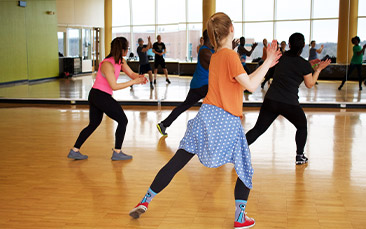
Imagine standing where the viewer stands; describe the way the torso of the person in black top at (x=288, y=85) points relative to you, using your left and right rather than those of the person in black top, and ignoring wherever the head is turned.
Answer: facing away from the viewer and to the right of the viewer

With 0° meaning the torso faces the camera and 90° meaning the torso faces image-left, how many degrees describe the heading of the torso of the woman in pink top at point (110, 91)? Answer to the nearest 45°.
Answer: approximately 270°

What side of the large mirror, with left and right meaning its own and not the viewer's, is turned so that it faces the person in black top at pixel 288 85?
front

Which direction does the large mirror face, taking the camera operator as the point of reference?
facing the viewer

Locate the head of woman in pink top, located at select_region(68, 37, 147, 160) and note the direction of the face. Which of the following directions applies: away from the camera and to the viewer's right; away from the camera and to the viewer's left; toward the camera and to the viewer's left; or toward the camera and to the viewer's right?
away from the camera and to the viewer's right

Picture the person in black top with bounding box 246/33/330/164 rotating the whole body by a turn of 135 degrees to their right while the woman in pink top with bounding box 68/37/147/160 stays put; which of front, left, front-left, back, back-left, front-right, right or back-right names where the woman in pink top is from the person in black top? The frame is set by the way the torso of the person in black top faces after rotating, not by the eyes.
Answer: right

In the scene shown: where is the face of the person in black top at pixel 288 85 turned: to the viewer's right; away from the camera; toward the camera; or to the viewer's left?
away from the camera
